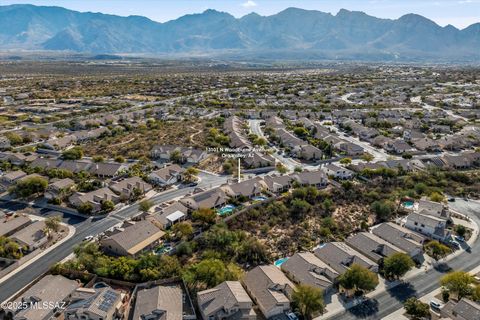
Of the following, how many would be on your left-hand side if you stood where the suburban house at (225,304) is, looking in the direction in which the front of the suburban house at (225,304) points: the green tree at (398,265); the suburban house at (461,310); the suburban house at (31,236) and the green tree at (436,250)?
3

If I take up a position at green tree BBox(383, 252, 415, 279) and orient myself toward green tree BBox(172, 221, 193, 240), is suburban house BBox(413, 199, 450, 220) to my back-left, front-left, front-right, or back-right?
back-right

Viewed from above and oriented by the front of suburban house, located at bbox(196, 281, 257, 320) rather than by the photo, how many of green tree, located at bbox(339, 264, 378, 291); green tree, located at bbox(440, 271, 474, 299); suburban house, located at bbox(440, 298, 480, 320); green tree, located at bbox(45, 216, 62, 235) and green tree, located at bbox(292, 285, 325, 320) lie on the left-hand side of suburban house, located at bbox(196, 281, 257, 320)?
4

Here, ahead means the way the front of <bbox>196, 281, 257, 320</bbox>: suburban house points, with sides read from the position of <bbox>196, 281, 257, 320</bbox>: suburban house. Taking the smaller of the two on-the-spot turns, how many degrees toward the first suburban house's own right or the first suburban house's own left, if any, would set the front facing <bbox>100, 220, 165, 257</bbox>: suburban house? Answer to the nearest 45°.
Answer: approximately 135° to the first suburban house's own right

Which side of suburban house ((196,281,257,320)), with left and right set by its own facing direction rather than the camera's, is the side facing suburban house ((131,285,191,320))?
right

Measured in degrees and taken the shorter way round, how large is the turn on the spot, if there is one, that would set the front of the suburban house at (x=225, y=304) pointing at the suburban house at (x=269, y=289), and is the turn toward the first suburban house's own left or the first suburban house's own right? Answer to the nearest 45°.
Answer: approximately 90° to the first suburban house's own left

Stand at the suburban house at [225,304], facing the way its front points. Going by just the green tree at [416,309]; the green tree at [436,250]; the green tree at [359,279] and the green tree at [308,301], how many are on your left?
4

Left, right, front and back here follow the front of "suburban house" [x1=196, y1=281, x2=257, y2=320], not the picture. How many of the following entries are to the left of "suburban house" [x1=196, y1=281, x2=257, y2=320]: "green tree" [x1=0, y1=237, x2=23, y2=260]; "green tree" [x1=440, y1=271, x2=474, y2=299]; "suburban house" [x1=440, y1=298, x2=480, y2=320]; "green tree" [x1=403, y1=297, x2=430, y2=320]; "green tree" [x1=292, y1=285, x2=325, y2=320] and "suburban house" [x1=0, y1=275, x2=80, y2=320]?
4

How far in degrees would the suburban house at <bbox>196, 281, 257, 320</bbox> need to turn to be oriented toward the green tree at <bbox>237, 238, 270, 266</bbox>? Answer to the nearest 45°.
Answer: approximately 135° to its left

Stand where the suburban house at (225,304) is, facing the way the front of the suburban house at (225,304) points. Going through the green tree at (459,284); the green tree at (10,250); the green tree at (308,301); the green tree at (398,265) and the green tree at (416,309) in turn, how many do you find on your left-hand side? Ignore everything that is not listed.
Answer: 4

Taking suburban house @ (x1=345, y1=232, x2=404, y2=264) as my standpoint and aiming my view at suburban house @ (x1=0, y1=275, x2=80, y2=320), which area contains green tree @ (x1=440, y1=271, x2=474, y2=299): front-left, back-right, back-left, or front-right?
back-left

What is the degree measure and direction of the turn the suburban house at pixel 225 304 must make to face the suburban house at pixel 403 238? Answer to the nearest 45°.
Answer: approximately 90° to its left

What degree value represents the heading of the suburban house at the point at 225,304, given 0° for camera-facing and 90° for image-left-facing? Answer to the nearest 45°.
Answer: approximately 0°

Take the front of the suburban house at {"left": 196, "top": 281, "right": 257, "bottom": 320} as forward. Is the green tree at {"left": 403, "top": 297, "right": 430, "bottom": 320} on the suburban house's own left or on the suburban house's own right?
on the suburban house's own left

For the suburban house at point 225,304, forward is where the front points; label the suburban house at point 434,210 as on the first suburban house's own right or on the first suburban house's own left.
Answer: on the first suburban house's own left

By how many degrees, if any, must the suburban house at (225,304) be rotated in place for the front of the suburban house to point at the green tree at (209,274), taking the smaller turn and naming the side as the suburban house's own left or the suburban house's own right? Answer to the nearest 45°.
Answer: approximately 180°

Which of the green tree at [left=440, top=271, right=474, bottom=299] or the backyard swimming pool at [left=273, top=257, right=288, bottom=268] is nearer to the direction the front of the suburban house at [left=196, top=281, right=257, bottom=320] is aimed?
the green tree

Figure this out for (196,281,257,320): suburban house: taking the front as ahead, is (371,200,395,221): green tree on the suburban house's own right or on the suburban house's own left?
on the suburban house's own left
